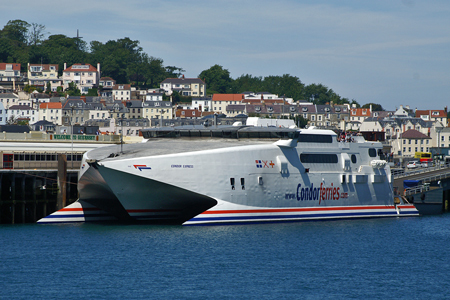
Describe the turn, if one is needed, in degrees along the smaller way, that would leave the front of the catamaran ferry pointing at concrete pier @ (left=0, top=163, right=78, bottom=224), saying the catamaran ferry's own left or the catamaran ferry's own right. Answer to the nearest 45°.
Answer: approximately 45° to the catamaran ferry's own right

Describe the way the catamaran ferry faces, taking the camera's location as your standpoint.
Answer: facing the viewer and to the left of the viewer
